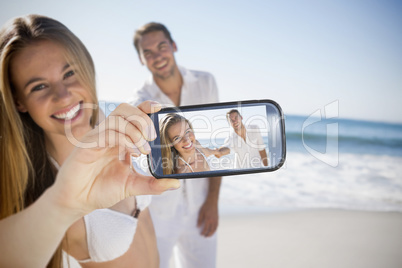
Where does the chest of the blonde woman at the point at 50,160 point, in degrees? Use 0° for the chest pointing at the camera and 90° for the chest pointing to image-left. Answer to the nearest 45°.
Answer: approximately 315°

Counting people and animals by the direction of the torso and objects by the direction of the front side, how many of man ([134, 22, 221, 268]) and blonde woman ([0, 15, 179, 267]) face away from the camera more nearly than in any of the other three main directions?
0

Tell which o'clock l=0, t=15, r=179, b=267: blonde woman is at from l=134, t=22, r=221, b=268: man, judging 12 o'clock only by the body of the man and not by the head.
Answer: The blonde woman is roughly at 1 o'clock from the man.

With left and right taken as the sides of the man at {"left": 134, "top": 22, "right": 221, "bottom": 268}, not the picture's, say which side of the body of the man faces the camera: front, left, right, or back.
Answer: front

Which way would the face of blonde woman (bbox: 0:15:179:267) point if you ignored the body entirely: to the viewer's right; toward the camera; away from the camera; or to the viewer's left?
toward the camera

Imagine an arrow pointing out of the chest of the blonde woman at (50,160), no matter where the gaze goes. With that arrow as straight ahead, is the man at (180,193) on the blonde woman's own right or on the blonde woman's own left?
on the blonde woman's own left

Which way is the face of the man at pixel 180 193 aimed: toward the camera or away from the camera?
toward the camera
